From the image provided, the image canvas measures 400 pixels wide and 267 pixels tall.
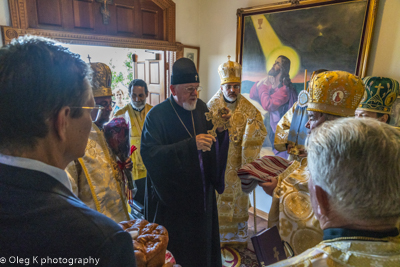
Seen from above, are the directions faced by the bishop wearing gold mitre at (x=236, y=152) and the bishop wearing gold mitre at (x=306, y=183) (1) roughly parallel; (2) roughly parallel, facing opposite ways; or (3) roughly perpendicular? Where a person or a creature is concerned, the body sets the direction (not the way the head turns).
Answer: roughly perpendicular

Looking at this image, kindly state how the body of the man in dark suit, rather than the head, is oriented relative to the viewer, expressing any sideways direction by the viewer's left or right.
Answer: facing away from the viewer and to the right of the viewer

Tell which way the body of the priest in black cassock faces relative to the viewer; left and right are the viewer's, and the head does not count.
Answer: facing the viewer and to the right of the viewer

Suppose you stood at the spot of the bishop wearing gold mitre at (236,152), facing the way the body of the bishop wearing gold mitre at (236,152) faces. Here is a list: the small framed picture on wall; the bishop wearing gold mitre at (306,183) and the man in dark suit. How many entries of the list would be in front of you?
2

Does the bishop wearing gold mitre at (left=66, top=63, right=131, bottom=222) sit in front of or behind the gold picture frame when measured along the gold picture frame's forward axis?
in front

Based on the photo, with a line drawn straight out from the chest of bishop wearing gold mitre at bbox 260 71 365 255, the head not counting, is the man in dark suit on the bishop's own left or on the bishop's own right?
on the bishop's own left

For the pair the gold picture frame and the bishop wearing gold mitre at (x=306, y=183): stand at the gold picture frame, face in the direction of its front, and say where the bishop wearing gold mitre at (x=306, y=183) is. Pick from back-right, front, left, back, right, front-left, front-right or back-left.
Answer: front-left

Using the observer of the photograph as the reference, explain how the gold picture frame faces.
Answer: facing the viewer and to the left of the viewer

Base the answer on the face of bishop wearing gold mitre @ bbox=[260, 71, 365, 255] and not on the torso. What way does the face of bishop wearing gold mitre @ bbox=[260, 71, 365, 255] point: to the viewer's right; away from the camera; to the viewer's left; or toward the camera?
to the viewer's left

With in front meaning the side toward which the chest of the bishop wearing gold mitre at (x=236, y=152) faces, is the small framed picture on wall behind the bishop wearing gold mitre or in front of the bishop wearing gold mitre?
behind

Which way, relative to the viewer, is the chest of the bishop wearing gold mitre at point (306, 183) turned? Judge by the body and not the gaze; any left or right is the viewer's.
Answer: facing to the left of the viewer

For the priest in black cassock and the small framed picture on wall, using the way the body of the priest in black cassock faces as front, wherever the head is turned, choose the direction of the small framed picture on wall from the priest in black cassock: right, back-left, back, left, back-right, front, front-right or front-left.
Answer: back-left

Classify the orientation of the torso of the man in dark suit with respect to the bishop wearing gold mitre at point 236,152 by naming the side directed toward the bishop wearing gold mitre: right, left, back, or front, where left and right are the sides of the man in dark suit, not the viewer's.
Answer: front

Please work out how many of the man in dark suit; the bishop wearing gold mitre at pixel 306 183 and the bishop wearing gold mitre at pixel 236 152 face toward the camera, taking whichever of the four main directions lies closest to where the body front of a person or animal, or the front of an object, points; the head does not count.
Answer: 1

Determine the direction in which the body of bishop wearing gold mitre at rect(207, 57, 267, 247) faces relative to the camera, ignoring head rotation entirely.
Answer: toward the camera
